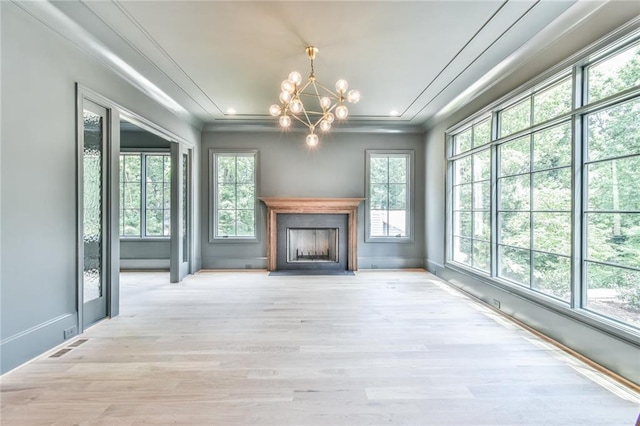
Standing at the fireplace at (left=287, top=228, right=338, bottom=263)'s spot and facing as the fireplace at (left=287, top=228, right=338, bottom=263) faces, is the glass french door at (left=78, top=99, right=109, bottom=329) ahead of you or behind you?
ahead

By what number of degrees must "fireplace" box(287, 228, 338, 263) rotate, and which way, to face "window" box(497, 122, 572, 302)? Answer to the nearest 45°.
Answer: approximately 45° to its left

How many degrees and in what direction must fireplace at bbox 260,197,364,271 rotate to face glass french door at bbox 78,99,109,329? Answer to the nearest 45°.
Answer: approximately 45° to its right

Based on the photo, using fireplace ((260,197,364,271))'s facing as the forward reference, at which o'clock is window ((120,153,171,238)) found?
The window is roughly at 3 o'clock from the fireplace.

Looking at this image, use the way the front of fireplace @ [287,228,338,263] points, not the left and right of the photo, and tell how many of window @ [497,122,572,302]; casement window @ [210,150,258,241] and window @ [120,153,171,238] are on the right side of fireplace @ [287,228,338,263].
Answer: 2

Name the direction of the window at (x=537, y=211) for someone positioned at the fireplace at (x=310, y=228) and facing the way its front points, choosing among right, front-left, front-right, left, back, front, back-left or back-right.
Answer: front-left

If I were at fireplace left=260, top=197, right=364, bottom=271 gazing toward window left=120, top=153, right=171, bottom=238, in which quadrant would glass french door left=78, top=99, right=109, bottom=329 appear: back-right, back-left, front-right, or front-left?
front-left

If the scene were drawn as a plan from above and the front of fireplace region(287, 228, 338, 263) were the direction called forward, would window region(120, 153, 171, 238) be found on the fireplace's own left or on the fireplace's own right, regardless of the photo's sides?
on the fireplace's own right

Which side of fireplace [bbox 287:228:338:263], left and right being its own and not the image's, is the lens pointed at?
front

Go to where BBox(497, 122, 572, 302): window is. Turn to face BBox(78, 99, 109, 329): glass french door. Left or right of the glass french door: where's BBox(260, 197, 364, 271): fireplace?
right

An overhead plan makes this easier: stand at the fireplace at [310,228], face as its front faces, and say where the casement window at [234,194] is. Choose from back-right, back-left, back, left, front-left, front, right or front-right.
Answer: right

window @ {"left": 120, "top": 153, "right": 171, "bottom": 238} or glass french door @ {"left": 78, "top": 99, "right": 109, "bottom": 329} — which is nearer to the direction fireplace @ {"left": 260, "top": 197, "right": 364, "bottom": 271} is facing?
the glass french door

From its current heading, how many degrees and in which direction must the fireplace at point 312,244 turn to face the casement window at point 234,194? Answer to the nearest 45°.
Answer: approximately 90° to its right

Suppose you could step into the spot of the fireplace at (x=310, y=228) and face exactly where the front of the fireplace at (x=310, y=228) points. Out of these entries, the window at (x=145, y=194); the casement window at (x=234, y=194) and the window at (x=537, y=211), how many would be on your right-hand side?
2

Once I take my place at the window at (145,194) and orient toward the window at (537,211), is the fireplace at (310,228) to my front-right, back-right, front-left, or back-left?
front-left
